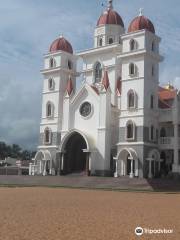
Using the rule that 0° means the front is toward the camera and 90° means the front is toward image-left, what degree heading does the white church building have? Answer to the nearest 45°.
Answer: approximately 45°
